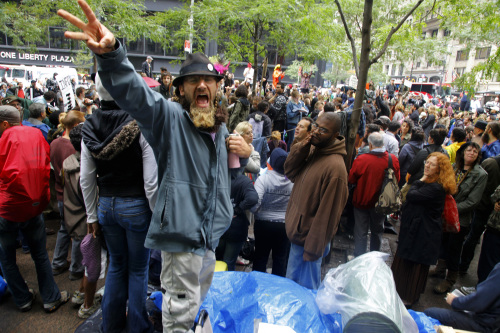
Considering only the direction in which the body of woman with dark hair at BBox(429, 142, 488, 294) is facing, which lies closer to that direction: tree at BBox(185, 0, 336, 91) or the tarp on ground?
the tarp on ground

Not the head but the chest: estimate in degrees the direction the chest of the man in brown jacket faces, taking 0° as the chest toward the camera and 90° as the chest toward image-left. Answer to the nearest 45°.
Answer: approximately 45°

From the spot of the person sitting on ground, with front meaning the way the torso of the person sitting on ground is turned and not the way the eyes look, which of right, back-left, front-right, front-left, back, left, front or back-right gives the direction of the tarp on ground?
front-left

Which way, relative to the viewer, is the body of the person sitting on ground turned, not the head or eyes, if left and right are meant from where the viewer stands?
facing to the left of the viewer

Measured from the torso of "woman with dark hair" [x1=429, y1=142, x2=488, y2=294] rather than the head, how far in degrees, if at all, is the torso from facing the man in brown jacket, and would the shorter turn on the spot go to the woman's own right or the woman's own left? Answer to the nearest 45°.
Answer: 0° — they already face them

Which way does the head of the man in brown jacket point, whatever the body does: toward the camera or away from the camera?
toward the camera

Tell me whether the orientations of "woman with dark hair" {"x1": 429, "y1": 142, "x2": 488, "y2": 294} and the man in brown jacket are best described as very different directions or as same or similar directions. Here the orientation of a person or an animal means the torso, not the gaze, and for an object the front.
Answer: same or similar directions

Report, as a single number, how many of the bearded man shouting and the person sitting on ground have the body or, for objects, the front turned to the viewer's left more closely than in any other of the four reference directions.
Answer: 1

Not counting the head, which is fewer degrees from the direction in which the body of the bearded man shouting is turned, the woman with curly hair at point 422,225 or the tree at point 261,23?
the woman with curly hair

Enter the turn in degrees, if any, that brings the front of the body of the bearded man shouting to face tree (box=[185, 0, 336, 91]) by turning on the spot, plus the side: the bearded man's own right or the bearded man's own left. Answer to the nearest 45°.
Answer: approximately 135° to the bearded man's own left

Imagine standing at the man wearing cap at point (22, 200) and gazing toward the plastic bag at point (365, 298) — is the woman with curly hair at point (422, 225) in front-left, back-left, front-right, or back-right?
front-left

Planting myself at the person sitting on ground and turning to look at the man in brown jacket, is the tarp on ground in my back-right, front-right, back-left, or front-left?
front-left

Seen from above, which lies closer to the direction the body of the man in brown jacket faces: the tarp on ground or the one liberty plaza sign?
the tarp on ground

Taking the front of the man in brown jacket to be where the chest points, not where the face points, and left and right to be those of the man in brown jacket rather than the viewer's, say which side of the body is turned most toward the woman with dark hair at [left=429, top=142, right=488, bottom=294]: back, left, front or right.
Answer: back

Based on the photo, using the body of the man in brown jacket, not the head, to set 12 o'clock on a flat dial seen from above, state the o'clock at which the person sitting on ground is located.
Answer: The person sitting on ground is roughly at 8 o'clock from the man in brown jacket.

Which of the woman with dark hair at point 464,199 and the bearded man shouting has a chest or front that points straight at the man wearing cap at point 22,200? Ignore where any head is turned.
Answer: the woman with dark hair
